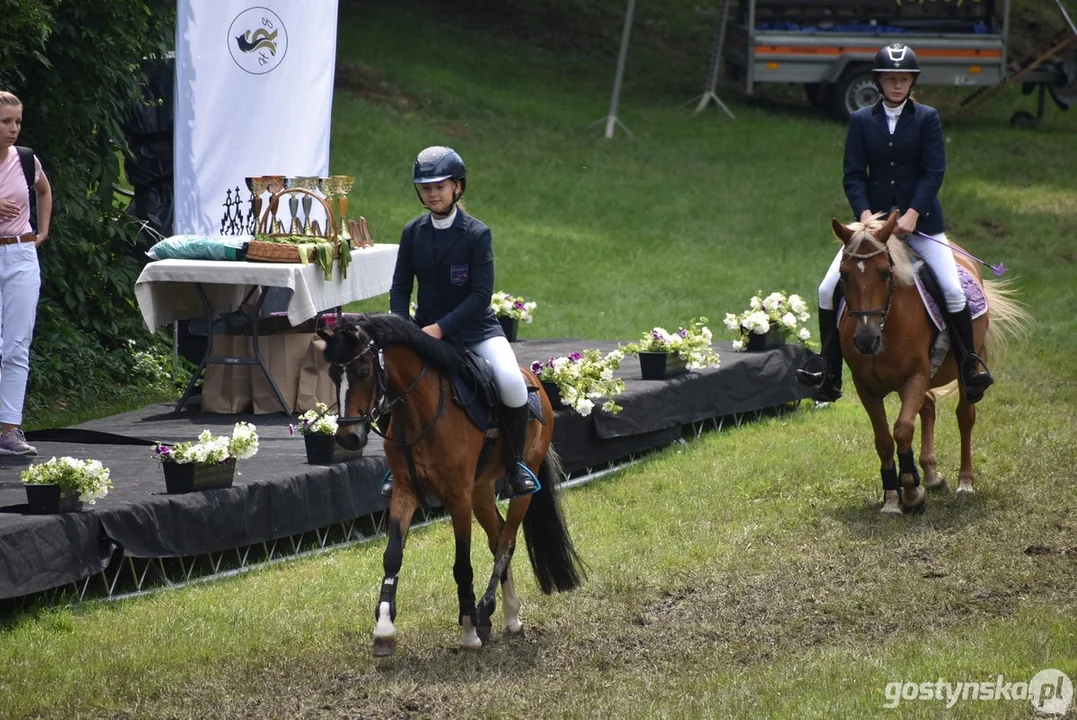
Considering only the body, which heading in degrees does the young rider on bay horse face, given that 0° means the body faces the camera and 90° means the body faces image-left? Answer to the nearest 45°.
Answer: approximately 45°

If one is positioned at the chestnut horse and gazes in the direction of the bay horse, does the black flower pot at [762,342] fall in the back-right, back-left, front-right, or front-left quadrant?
back-right

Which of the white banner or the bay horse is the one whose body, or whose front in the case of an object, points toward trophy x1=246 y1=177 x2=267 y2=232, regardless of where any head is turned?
the white banner

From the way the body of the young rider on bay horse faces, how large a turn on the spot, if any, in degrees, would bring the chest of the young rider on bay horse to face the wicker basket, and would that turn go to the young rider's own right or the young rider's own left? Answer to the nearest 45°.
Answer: approximately 135° to the young rider's own right

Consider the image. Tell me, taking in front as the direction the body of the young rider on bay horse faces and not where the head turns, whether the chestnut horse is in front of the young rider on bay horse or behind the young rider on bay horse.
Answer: behind

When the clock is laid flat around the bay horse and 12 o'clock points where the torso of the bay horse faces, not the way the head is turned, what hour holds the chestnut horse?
The chestnut horse is roughly at 6 o'clock from the bay horse.

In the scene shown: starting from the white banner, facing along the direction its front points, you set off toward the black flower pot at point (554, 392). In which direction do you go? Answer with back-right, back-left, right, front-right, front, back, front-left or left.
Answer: front-left

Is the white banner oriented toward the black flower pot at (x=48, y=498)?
yes

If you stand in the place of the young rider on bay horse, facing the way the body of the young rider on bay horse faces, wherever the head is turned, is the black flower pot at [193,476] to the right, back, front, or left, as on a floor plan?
right

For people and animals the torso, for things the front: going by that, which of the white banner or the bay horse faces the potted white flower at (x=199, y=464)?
the white banner

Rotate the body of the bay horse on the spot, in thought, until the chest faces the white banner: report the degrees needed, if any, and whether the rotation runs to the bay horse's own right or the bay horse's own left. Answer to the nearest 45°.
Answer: approximately 135° to the bay horse's own right
